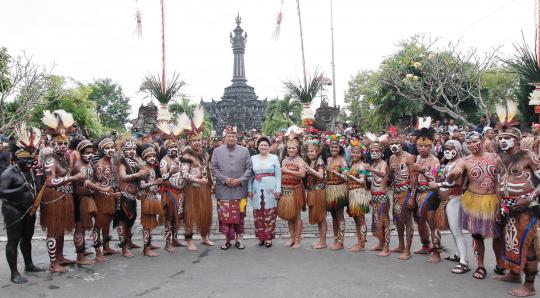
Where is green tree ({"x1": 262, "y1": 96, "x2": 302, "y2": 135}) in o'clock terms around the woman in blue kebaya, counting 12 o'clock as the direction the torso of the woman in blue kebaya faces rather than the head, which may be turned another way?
The green tree is roughly at 6 o'clock from the woman in blue kebaya.

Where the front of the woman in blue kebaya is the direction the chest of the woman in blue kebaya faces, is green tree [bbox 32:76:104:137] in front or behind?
behind

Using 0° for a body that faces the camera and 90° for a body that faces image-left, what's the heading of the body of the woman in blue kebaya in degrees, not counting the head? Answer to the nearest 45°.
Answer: approximately 0°

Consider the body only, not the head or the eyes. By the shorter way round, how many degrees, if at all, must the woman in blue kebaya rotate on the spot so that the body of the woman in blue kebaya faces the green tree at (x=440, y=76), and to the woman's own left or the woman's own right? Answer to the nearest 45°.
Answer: approximately 135° to the woman's own left
